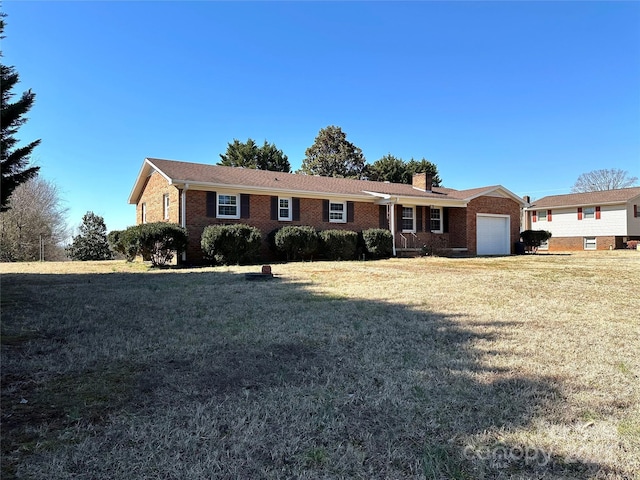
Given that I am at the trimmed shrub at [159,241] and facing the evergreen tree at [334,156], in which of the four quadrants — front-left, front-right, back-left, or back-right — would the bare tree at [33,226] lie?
front-left

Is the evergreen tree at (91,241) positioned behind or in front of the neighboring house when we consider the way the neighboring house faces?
in front

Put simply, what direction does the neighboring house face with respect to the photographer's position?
facing the viewer and to the left of the viewer

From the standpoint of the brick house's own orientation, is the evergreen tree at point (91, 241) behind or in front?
behind

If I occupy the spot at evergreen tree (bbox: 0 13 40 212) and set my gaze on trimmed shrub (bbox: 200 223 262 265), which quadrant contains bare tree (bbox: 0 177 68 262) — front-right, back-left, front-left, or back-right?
front-left

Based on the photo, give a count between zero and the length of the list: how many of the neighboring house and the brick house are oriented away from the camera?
0

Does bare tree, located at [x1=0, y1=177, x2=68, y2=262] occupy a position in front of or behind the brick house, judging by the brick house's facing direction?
behind

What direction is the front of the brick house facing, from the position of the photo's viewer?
facing the viewer and to the right of the viewer
